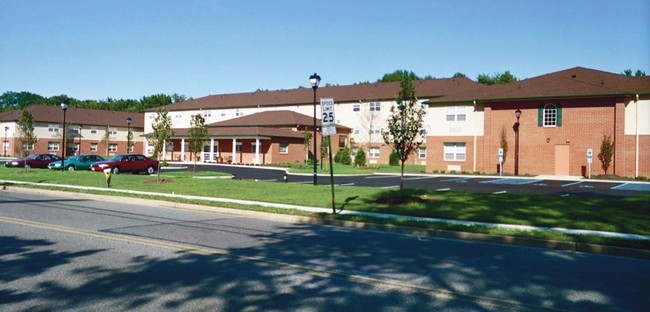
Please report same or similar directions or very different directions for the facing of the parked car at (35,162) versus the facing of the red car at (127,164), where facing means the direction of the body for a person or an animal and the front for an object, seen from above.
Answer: same or similar directions

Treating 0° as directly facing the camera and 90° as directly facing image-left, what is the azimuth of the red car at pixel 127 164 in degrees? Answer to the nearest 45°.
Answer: approximately 45°

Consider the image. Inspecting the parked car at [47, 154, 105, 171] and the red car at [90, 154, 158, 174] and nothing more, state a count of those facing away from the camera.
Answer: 0

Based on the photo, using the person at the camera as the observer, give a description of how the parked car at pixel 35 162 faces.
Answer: facing the viewer and to the left of the viewer

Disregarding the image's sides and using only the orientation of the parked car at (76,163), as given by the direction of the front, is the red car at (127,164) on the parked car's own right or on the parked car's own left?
on the parked car's own left

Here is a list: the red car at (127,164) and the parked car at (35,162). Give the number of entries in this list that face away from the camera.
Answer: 0

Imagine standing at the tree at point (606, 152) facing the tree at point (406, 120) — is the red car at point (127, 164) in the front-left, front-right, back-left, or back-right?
front-right

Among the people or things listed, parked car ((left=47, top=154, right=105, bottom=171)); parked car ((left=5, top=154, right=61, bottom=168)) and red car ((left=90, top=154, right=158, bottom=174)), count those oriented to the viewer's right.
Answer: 0

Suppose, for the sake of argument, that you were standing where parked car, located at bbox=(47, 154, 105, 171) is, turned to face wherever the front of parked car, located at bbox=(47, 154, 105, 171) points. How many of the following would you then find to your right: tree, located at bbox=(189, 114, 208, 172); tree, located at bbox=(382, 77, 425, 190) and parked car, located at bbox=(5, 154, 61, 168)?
1
